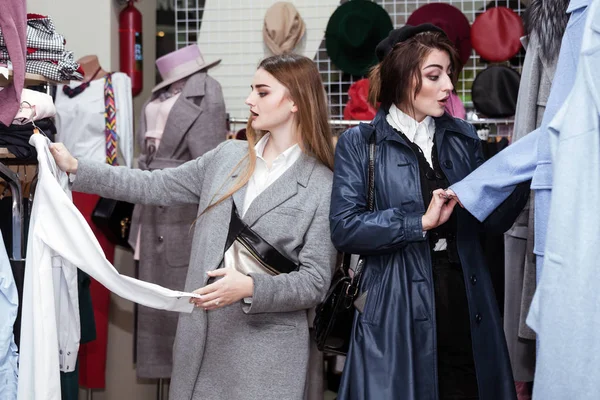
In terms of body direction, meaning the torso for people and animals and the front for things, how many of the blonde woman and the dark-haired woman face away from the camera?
0

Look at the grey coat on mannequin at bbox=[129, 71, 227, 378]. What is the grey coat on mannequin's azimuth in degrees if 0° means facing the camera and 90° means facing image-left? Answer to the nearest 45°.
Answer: approximately 45°

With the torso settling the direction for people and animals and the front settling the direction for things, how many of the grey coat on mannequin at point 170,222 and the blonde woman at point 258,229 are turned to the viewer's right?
0

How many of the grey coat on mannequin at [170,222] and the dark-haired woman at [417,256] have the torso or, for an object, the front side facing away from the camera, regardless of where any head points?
0

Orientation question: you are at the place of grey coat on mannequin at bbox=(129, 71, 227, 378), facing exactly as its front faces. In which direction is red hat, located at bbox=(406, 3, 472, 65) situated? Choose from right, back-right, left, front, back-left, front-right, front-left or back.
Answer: back-left

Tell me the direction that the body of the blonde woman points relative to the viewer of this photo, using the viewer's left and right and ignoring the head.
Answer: facing the viewer and to the left of the viewer

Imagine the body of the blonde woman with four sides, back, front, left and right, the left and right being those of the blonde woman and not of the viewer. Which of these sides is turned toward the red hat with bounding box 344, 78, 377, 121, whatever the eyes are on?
back

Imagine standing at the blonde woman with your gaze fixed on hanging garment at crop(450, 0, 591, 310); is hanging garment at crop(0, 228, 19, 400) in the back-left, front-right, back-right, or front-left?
back-right

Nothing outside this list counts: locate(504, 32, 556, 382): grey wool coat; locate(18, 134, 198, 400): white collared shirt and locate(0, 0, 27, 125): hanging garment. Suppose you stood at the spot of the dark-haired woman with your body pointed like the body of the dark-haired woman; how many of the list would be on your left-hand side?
1

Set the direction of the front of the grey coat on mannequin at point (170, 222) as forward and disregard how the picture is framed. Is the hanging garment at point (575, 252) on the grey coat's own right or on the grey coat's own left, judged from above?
on the grey coat's own left
